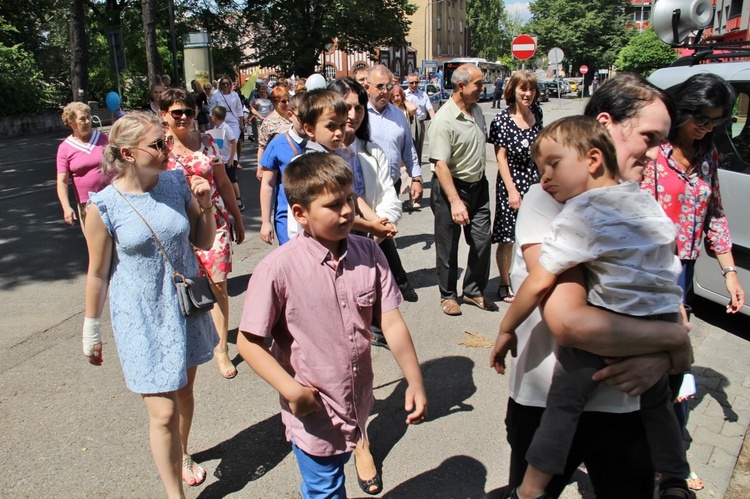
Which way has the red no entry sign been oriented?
toward the camera

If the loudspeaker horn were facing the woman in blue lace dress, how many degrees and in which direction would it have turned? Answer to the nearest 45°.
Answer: approximately 90° to its left

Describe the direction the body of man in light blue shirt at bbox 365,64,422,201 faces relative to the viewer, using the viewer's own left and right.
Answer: facing the viewer

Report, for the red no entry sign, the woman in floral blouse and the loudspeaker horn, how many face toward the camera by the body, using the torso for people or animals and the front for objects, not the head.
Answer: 2

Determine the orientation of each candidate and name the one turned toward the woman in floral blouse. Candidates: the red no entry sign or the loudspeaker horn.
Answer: the red no entry sign

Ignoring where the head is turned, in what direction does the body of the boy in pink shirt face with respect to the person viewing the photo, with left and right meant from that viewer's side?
facing the viewer and to the right of the viewer

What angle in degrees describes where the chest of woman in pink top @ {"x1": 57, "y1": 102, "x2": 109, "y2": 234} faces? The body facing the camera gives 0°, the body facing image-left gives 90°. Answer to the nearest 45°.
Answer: approximately 315°

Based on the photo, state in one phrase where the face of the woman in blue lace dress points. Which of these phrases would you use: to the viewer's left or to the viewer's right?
to the viewer's right
